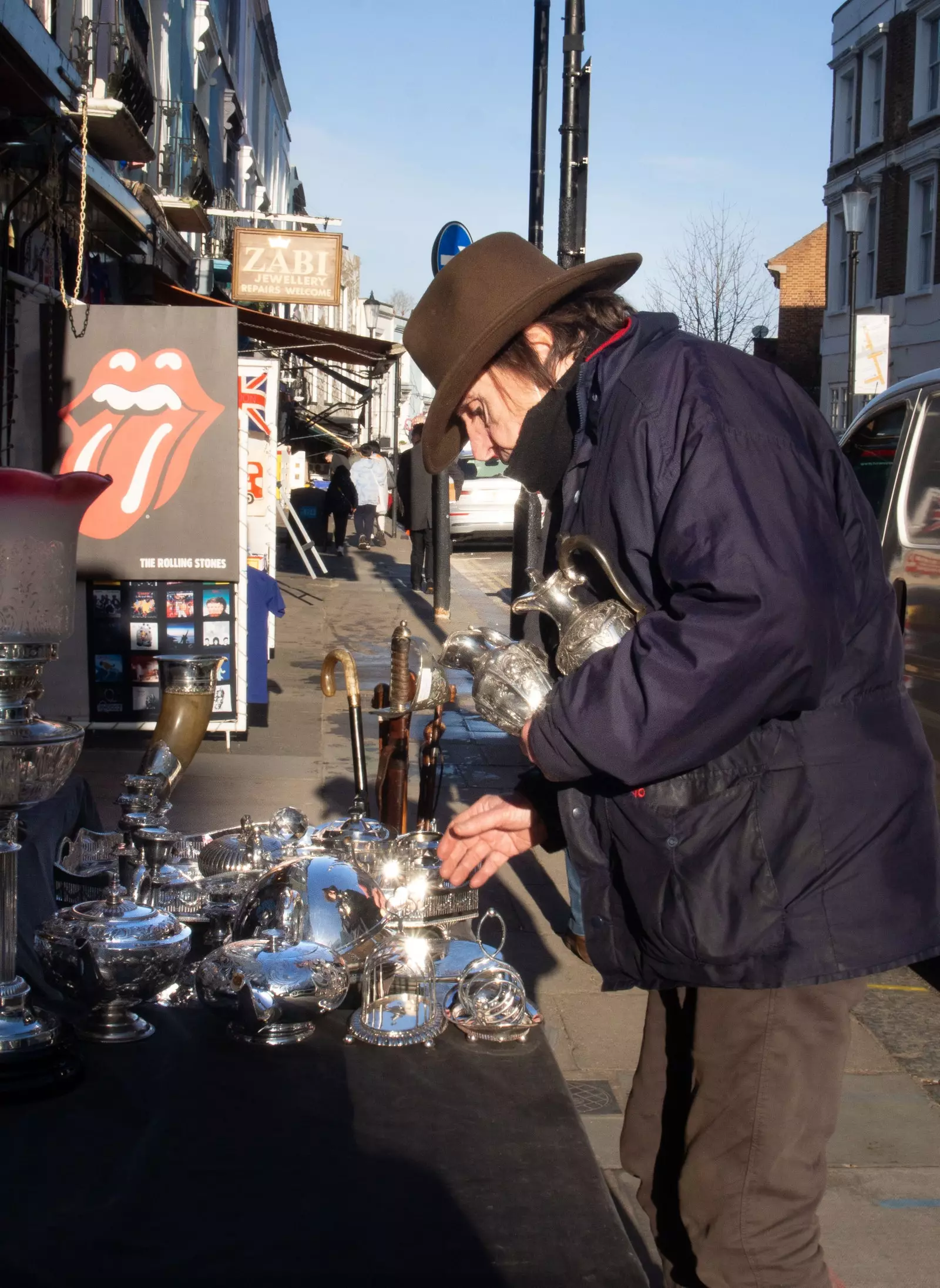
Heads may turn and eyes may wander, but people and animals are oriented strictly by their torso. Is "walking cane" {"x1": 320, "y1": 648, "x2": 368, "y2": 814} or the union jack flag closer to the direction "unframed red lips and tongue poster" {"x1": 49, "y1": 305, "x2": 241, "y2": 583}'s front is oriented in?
the walking cane

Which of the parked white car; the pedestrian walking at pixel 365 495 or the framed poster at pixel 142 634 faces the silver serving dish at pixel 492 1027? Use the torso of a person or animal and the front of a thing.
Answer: the framed poster

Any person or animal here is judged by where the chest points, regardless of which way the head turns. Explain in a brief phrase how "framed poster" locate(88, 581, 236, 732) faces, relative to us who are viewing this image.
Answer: facing the viewer

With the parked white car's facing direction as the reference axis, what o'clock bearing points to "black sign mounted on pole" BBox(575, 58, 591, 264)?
The black sign mounted on pole is roughly at 6 o'clock from the parked white car.

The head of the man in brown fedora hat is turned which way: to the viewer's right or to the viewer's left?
to the viewer's left

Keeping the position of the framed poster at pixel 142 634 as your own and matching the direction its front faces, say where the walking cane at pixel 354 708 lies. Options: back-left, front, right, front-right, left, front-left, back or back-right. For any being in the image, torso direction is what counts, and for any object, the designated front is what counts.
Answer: front

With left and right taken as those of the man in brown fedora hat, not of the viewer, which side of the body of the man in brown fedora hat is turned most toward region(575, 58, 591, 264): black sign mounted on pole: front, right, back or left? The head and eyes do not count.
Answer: right

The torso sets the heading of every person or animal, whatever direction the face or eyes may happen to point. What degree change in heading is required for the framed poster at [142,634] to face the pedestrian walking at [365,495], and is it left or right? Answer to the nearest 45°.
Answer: approximately 180°

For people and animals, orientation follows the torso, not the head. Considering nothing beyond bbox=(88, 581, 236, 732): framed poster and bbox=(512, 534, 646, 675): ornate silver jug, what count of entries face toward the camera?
1

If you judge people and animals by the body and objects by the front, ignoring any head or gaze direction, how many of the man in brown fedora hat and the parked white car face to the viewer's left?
1

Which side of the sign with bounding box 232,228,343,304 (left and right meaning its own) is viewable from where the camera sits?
front

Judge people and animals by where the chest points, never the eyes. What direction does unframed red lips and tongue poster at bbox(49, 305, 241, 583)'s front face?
toward the camera

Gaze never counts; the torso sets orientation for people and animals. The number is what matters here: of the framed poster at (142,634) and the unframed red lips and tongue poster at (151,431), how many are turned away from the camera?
0

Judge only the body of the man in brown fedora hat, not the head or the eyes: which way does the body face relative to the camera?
to the viewer's left

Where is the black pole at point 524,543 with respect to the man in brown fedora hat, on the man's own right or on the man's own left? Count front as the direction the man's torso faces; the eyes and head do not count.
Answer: on the man's own right

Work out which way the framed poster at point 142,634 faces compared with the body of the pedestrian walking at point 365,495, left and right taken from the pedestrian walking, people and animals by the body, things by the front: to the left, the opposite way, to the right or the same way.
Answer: the opposite way
